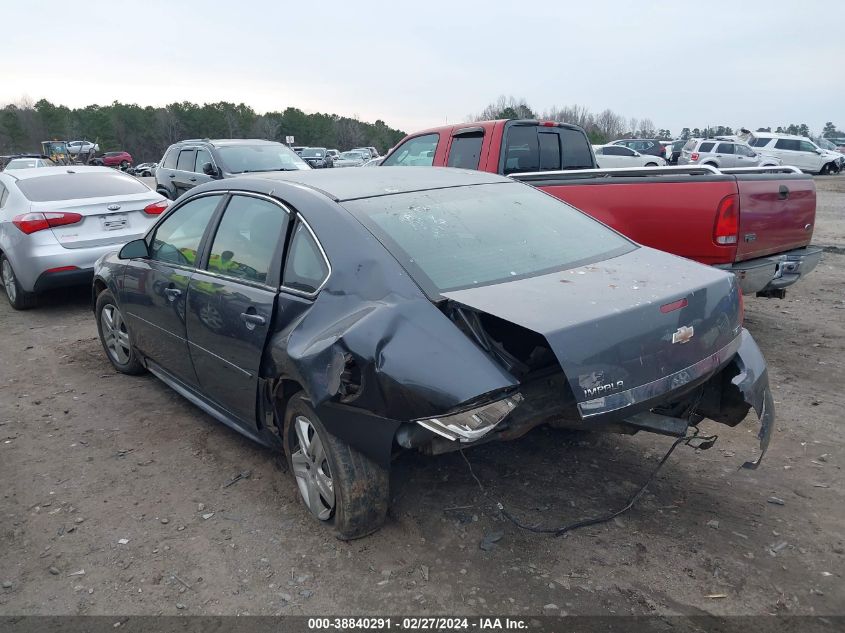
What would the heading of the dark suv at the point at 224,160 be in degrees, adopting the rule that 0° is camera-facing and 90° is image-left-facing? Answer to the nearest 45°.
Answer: approximately 315°

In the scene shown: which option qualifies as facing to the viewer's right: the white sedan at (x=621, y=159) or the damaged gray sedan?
the white sedan

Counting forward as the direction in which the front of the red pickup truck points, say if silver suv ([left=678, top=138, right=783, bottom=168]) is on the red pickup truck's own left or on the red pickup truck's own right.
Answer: on the red pickup truck's own right

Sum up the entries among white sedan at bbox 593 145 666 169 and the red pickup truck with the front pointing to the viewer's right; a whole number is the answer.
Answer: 1

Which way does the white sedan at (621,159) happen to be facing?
to the viewer's right

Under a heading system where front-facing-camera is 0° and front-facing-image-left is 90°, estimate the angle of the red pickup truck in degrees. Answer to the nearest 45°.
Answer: approximately 135°

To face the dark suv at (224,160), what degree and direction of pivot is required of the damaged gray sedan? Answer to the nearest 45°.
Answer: approximately 45° to its right

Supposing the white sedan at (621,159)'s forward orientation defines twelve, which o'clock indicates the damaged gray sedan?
The damaged gray sedan is roughly at 3 o'clock from the white sedan.

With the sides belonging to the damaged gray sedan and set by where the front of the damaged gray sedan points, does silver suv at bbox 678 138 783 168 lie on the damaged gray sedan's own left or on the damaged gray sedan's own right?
on the damaged gray sedan's own right

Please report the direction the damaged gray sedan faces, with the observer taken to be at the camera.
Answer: facing away from the viewer and to the left of the viewer

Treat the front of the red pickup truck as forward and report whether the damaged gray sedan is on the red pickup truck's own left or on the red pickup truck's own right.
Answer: on the red pickup truck's own left

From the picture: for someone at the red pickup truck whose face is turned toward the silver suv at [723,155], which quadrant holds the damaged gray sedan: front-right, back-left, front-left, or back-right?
back-left

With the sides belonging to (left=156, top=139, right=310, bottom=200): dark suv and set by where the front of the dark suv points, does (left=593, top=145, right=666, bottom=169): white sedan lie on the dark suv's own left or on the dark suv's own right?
on the dark suv's own left
